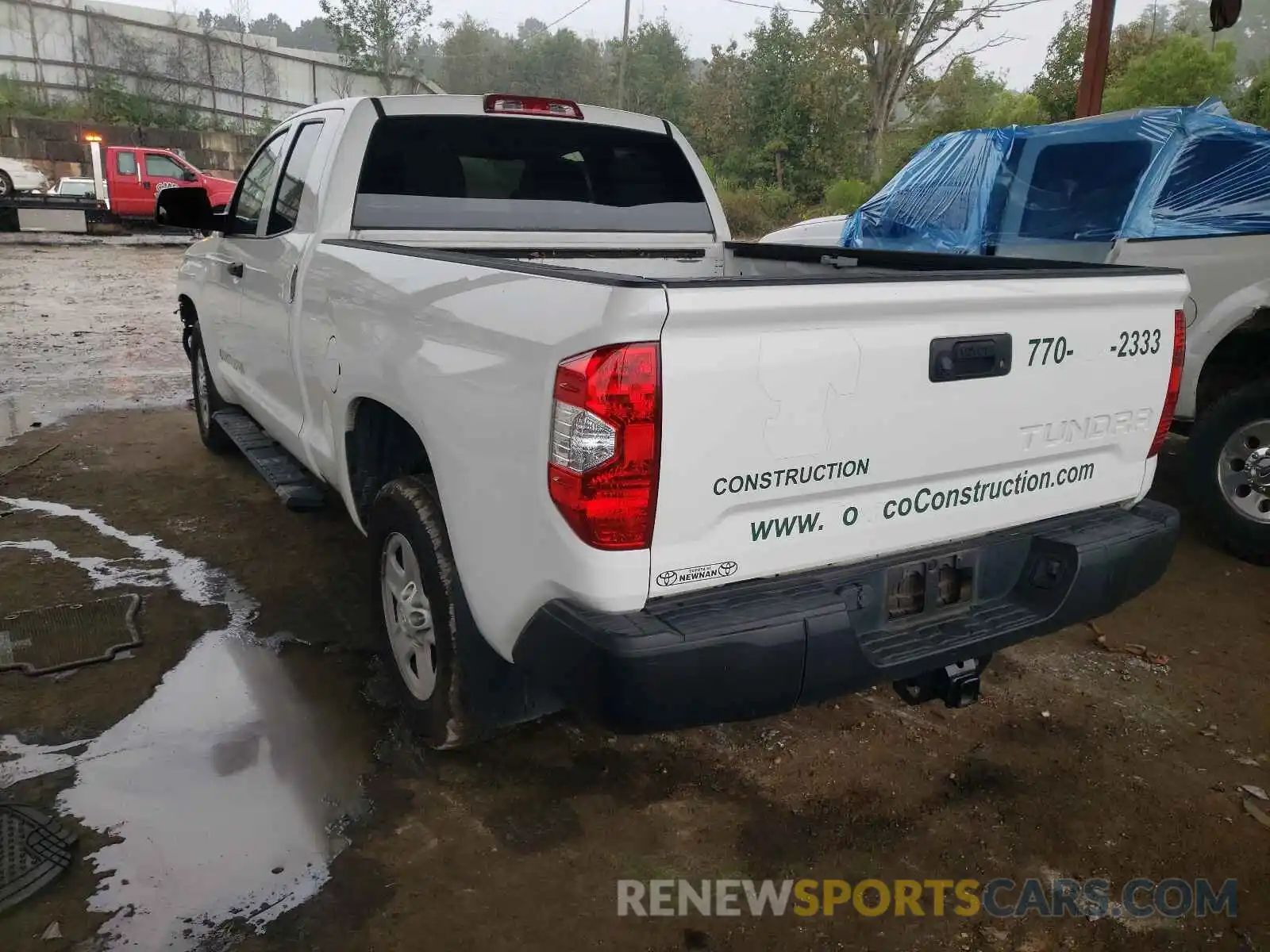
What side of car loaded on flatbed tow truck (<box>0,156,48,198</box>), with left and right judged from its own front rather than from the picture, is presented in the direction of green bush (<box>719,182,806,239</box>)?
front

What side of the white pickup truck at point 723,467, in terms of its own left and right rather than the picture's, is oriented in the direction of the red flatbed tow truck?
front

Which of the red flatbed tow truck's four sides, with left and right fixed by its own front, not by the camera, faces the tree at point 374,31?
left

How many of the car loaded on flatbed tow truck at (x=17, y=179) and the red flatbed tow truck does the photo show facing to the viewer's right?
2

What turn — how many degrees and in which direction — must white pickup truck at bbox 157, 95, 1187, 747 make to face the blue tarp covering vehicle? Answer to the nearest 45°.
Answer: approximately 90° to its right

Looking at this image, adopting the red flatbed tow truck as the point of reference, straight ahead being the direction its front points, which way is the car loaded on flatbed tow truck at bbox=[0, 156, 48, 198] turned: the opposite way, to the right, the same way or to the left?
the same way

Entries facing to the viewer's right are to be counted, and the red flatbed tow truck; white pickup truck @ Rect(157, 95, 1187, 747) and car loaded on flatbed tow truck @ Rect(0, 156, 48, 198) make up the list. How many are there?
2

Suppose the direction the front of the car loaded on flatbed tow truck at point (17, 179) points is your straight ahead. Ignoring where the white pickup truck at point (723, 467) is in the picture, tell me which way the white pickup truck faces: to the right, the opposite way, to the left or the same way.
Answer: to the left

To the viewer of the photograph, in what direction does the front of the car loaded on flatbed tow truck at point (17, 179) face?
facing to the right of the viewer

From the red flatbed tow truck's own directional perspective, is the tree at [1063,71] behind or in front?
in front

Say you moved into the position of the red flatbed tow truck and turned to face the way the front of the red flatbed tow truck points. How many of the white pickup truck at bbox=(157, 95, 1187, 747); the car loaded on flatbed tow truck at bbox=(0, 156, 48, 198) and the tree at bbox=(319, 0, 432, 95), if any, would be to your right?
1

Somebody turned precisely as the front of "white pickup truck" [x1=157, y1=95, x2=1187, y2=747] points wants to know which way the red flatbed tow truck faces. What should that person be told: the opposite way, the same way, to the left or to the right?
to the right

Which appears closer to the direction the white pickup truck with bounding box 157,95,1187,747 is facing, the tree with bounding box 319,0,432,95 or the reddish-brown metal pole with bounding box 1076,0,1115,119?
the tree

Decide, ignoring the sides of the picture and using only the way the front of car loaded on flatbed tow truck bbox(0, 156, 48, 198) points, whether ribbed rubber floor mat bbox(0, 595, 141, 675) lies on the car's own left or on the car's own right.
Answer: on the car's own right

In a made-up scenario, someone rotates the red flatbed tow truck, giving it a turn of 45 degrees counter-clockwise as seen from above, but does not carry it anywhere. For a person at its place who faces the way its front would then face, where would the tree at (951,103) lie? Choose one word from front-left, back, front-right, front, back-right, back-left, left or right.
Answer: front-right

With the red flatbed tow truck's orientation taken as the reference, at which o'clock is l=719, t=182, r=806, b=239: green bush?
The green bush is roughly at 12 o'clock from the red flatbed tow truck.

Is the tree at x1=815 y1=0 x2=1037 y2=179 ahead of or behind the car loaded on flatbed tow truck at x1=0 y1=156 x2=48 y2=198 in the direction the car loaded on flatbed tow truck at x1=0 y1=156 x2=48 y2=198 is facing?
ahead

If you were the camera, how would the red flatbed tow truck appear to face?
facing to the right of the viewer
